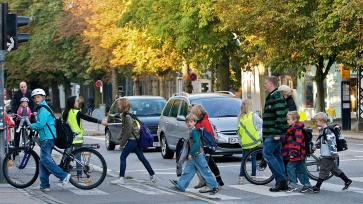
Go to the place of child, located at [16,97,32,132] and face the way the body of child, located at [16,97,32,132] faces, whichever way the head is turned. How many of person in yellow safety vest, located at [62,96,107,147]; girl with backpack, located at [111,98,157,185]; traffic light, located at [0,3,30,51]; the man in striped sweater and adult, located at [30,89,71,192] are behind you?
0

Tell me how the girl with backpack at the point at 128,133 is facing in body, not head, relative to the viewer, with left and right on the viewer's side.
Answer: facing to the left of the viewer

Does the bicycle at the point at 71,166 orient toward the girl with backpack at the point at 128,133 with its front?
no

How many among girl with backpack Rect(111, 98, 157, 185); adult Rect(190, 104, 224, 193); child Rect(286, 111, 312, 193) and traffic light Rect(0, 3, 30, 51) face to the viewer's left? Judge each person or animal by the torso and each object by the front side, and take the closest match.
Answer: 3

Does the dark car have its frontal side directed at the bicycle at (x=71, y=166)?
no

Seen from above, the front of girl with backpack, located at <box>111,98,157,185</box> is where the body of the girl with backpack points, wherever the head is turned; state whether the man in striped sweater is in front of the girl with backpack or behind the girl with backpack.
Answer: behind

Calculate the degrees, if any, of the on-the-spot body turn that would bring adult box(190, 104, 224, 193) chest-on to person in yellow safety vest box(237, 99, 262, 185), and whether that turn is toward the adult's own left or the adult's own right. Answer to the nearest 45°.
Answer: approximately 135° to the adult's own right

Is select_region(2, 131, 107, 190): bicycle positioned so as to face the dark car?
no

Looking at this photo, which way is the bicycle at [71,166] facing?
to the viewer's left

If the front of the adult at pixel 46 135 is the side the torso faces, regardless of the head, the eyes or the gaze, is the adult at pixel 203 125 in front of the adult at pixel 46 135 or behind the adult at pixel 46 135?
behind

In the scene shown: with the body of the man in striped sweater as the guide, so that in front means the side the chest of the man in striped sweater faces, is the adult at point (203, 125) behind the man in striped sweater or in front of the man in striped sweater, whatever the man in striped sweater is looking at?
in front

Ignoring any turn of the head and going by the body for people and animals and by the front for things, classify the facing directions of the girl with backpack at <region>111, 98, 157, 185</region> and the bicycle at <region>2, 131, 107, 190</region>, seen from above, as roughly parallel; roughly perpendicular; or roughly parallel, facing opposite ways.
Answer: roughly parallel
